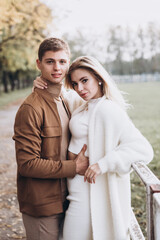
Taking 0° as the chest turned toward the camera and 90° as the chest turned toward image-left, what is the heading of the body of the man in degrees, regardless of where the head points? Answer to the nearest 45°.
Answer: approximately 315°

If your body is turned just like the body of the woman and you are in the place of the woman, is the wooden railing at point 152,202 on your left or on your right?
on your left

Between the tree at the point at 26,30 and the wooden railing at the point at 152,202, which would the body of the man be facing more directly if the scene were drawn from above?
the wooden railing

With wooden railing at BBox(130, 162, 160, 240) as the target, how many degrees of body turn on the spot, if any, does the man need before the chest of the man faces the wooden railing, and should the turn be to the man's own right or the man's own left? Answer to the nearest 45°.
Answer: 0° — they already face it

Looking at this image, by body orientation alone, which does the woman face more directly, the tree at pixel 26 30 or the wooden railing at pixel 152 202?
the wooden railing

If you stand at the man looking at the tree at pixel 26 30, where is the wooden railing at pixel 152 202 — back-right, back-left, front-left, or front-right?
back-right

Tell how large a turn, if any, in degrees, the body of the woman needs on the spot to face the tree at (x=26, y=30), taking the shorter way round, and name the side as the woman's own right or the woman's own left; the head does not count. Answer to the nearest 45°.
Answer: approximately 135° to the woman's own right

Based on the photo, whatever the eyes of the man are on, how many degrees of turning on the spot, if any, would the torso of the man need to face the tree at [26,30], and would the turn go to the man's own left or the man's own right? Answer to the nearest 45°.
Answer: approximately 135° to the man's own left

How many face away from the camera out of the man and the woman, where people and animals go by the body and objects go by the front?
0

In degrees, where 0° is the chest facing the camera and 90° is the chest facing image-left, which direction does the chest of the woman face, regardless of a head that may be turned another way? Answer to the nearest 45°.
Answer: approximately 45°
